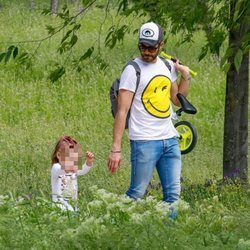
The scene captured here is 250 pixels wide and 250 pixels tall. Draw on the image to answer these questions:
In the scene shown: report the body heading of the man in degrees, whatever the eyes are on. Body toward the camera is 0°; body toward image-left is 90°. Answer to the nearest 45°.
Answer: approximately 315°
